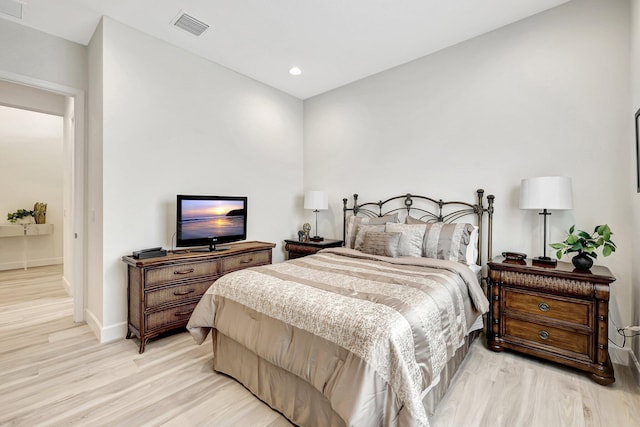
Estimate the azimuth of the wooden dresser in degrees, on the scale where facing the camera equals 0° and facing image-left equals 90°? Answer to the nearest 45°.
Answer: approximately 315°

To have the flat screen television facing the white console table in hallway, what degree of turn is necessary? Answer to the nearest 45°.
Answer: approximately 180°

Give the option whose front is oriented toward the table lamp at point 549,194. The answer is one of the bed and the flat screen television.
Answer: the flat screen television

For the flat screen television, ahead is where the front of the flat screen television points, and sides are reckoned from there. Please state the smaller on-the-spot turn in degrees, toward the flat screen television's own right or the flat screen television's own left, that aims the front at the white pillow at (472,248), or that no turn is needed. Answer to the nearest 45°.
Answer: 0° — it already faces it

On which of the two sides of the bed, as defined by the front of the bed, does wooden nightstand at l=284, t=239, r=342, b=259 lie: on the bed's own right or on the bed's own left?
on the bed's own right

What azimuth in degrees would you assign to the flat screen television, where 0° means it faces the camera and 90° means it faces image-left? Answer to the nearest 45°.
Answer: approximately 315°

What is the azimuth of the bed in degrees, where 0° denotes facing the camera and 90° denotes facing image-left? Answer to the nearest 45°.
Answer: approximately 45°

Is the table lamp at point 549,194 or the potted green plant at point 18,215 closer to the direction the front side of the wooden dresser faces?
the table lamp

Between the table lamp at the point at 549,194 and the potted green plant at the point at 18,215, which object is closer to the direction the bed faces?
the potted green plant
